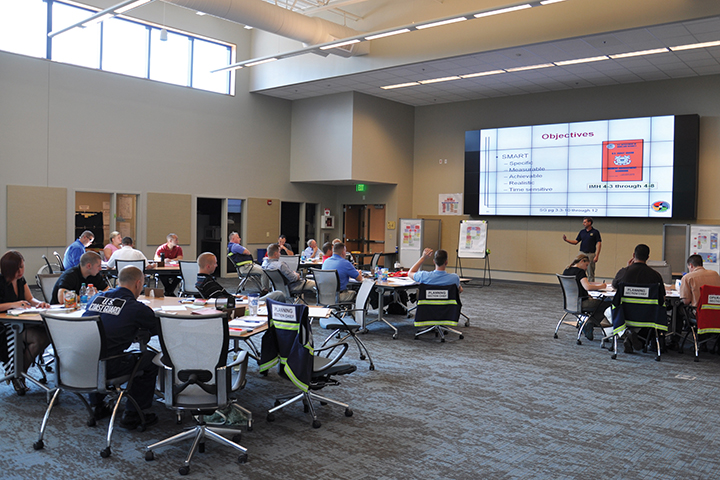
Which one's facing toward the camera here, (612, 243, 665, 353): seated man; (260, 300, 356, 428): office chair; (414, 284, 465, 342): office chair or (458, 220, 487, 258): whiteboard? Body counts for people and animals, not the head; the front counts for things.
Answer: the whiteboard

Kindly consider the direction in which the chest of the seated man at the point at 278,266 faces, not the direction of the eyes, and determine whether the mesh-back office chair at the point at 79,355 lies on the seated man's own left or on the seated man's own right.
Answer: on the seated man's own right

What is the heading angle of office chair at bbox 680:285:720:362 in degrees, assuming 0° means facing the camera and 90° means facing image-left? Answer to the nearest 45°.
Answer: approximately 135°

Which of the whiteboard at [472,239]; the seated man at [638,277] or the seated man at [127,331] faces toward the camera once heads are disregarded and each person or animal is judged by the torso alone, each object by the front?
the whiteboard

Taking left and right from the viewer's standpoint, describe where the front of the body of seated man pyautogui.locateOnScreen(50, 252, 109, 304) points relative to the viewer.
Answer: facing the viewer and to the right of the viewer

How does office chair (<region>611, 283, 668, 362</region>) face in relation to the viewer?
away from the camera

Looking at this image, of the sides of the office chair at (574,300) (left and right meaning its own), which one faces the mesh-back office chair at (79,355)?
back

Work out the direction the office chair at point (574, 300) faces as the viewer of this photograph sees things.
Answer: facing away from the viewer and to the right of the viewer

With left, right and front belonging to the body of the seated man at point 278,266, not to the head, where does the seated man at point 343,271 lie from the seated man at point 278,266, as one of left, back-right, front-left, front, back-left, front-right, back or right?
front-right

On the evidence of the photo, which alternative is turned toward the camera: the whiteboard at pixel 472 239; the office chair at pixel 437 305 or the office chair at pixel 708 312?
the whiteboard

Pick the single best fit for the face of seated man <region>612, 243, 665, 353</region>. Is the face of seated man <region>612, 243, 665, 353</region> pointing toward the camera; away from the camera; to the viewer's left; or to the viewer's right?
away from the camera

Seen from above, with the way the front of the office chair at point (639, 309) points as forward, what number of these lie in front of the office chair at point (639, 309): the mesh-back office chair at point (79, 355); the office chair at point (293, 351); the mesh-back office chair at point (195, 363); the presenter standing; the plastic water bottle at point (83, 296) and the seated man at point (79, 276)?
1

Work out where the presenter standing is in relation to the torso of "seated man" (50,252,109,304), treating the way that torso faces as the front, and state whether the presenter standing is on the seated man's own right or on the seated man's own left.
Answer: on the seated man's own left

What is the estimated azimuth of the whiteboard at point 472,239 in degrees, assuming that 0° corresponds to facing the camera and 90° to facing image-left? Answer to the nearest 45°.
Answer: approximately 0°

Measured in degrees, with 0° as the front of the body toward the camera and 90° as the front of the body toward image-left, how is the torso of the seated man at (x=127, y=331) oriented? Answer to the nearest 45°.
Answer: approximately 225°

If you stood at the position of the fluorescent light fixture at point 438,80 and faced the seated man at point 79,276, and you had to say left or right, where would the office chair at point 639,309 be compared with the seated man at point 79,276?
left

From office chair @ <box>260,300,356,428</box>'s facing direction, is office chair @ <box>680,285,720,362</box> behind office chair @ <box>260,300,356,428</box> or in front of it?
in front

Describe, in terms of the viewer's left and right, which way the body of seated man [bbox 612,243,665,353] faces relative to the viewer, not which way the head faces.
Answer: facing away from the viewer

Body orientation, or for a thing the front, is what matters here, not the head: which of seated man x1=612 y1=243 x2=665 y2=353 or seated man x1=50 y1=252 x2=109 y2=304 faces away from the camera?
seated man x1=612 y1=243 x2=665 y2=353

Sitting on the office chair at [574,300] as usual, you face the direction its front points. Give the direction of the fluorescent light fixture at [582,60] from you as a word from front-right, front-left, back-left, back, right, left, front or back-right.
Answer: front-left

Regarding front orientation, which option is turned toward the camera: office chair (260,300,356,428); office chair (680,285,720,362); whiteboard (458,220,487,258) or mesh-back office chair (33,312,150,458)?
the whiteboard
